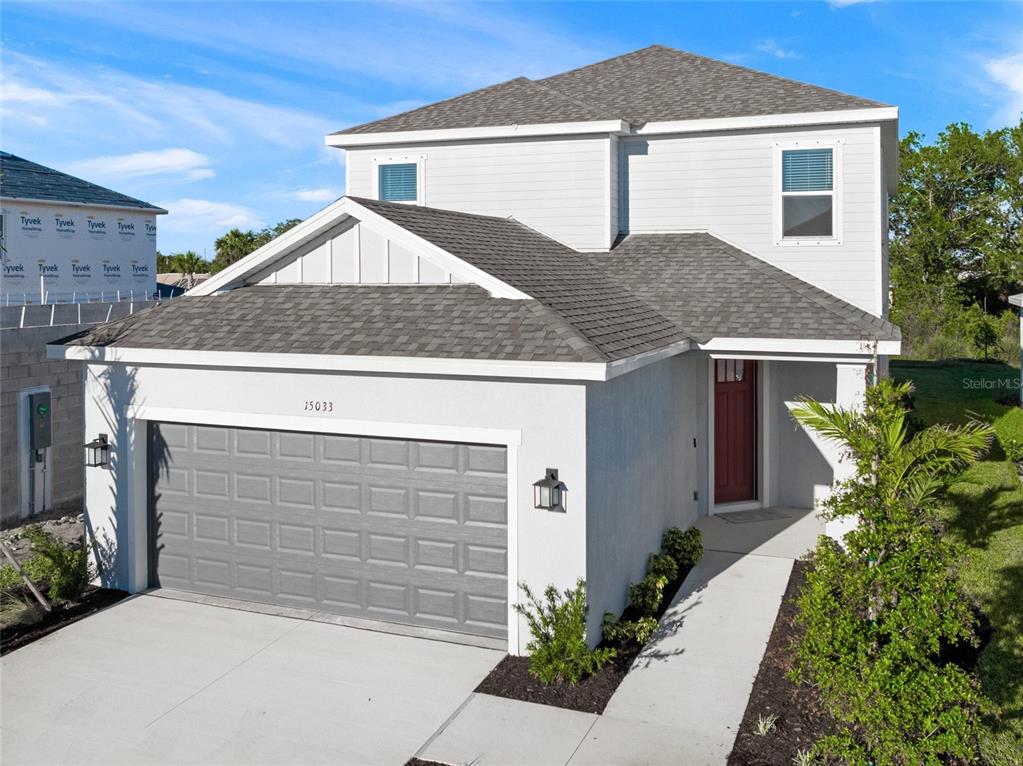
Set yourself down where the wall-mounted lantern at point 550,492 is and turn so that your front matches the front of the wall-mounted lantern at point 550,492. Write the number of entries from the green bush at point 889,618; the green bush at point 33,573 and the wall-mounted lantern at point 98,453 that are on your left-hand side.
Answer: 1

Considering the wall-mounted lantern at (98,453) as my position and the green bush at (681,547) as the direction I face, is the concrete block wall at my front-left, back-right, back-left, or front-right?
back-left

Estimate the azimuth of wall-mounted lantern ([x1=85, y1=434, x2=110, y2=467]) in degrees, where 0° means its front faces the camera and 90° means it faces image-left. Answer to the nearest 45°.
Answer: approximately 45°

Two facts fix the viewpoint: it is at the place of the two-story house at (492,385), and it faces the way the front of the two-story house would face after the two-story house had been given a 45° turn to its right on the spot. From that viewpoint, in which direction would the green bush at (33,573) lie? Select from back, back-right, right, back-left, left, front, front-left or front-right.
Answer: front

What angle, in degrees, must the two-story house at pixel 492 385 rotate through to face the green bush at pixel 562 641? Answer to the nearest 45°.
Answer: approximately 45° to its left

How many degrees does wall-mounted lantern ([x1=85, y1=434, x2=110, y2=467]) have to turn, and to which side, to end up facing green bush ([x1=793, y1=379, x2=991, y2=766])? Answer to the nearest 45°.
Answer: approximately 90° to its left

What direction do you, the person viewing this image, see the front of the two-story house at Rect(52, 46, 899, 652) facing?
facing the viewer and to the left of the viewer

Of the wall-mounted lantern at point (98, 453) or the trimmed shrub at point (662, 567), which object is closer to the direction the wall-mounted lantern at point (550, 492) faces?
the wall-mounted lantern

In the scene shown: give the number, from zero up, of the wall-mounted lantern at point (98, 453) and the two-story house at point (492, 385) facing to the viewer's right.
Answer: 0

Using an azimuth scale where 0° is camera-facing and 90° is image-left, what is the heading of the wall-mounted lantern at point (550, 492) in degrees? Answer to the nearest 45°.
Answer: approximately 45°

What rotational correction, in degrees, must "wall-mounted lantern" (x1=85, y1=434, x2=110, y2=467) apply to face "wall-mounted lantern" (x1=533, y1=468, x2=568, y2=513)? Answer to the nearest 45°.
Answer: approximately 90° to its left

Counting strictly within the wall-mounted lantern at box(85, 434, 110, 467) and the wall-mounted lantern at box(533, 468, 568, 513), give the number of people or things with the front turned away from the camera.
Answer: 0
